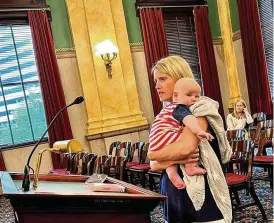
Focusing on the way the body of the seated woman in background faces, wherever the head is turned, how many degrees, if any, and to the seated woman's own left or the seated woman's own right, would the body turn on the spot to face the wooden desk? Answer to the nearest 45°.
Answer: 0° — they already face it

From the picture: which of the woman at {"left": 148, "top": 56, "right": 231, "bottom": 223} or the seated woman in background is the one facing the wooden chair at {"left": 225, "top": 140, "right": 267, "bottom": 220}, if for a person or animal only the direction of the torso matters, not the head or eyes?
the seated woman in background

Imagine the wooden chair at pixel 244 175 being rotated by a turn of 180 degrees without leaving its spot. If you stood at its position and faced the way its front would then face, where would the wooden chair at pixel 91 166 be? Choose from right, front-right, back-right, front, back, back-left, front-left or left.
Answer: back-left

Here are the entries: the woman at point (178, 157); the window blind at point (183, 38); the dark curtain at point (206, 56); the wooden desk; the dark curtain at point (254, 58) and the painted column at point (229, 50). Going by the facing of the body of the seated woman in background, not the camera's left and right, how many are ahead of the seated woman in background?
2

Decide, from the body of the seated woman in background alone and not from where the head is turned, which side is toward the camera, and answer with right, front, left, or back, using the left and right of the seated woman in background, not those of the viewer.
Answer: front

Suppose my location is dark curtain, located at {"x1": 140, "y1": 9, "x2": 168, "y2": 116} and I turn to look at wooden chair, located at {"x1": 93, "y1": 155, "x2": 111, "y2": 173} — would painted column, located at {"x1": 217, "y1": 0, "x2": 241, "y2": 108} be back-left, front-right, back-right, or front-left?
back-left

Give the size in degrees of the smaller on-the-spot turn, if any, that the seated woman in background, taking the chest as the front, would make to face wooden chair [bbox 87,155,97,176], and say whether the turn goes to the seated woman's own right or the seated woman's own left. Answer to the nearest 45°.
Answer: approximately 45° to the seated woman's own right

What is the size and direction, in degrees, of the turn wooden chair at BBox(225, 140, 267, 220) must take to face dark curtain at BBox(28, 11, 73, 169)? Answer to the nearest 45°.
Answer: approximately 90° to its right

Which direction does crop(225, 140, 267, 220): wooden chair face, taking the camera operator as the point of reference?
facing the viewer and to the left of the viewer
